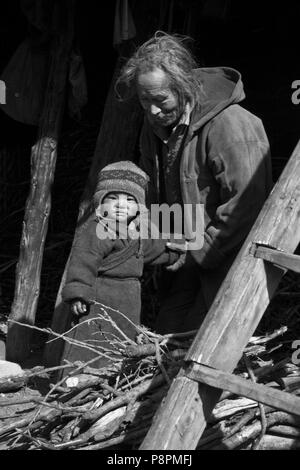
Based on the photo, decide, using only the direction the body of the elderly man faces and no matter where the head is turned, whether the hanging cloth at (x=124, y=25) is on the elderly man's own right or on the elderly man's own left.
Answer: on the elderly man's own right

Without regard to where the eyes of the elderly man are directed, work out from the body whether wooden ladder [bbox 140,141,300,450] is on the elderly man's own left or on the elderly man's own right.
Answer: on the elderly man's own left

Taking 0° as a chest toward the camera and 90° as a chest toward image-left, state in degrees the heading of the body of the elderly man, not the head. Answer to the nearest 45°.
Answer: approximately 45°

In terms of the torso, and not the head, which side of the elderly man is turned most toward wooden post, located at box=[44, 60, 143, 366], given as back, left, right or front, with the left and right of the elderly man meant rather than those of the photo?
right
